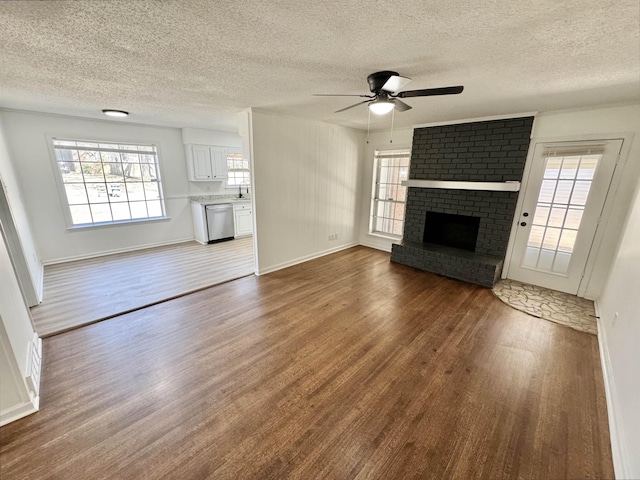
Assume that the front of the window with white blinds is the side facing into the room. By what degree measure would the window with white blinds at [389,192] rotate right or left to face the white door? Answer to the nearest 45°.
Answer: approximately 90° to its left

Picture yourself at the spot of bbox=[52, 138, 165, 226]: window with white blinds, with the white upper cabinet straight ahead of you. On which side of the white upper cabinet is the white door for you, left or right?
right

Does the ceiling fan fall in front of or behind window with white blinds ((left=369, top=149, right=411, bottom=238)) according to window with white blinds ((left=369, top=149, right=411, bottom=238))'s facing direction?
in front

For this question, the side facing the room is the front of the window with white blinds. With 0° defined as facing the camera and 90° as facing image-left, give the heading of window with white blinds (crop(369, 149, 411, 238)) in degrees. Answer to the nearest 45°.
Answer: approximately 45°

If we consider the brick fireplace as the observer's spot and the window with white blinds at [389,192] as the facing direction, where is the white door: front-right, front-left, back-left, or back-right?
back-right

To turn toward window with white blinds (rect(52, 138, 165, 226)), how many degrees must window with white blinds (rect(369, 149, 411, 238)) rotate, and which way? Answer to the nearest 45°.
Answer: approximately 45° to its right

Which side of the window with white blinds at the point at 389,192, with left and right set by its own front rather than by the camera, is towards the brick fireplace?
left

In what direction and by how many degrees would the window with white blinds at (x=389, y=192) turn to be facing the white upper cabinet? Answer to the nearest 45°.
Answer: approximately 45° to its right
